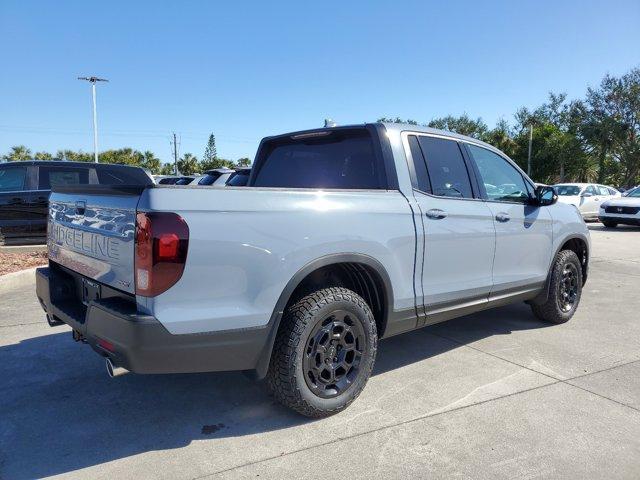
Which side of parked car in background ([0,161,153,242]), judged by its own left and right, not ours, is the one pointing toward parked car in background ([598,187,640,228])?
back

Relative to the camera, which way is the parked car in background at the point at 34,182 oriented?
to the viewer's left

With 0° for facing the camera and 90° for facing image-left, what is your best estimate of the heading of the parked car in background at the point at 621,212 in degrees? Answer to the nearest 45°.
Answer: approximately 45°

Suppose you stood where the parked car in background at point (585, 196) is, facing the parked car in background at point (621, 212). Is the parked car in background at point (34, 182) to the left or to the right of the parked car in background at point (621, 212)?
right

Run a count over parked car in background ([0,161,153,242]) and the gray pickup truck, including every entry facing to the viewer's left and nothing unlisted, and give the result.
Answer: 1

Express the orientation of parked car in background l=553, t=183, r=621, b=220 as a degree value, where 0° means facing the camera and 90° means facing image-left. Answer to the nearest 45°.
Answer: approximately 45°

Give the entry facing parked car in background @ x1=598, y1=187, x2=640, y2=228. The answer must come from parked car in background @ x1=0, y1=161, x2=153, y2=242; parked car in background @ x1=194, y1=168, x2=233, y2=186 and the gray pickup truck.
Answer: the gray pickup truck

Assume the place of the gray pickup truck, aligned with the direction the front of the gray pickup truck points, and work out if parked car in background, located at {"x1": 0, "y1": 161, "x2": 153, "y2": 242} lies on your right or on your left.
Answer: on your left

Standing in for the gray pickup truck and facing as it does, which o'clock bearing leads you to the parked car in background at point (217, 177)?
The parked car in background is roughly at 10 o'clock from the gray pickup truck.

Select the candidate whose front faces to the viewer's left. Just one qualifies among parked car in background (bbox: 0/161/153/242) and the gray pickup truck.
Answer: the parked car in background

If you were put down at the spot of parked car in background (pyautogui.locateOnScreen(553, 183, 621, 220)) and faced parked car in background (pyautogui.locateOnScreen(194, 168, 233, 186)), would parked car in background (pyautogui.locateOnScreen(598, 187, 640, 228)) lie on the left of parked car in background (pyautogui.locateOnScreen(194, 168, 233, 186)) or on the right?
left

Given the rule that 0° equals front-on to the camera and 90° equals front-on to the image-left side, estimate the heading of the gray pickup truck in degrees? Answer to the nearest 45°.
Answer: approximately 225°
